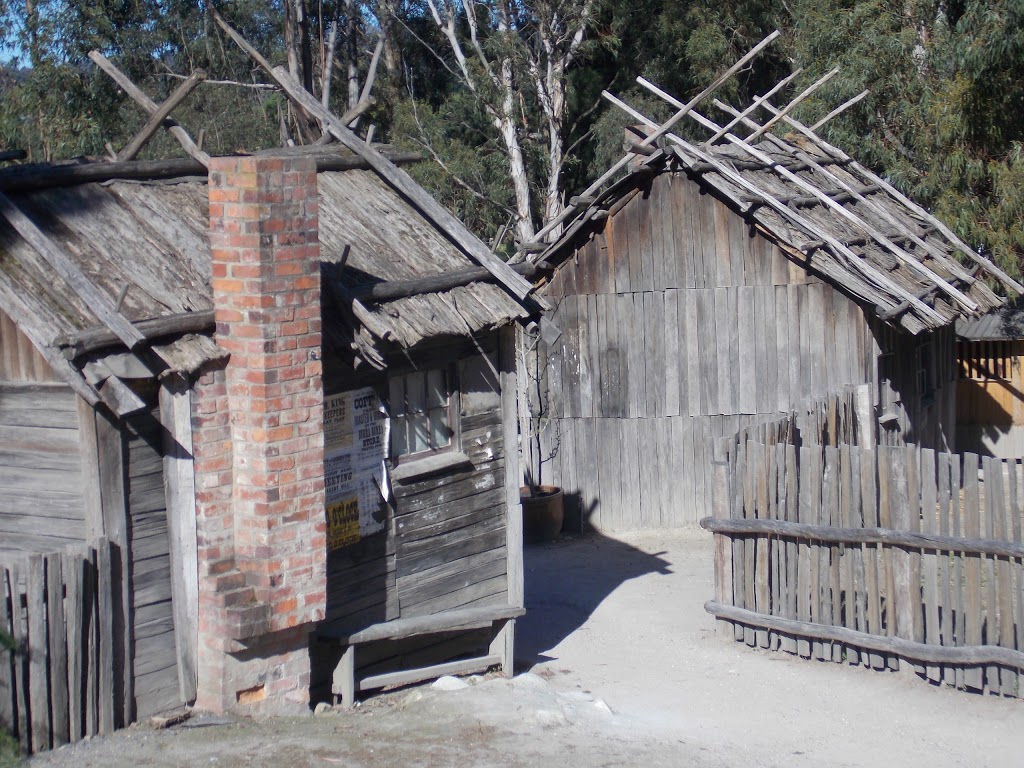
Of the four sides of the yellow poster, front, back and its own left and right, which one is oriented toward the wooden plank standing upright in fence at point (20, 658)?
right

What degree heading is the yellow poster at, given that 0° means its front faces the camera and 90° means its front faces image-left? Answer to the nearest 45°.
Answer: approximately 315°

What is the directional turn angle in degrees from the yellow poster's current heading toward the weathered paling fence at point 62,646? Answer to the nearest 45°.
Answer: approximately 90° to its right

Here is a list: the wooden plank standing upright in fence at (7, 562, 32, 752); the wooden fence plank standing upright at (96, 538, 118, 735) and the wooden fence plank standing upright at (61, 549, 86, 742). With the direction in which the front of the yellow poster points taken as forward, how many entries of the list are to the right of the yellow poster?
3

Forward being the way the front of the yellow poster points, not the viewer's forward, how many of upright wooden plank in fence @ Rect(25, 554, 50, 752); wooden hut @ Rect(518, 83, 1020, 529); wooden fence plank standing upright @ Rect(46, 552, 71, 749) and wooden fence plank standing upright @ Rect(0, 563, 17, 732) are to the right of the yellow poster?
3

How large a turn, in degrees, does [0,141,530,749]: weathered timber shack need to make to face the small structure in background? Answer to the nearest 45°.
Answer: approximately 90° to its left

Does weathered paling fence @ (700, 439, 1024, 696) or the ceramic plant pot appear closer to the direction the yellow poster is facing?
the weathered paling fence

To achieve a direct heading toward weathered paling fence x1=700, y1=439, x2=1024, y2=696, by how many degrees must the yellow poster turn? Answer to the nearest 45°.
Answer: approximately 45° to its left
